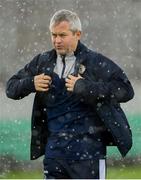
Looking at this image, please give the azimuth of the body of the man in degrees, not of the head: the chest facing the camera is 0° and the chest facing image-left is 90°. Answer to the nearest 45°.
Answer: approximately 45°
